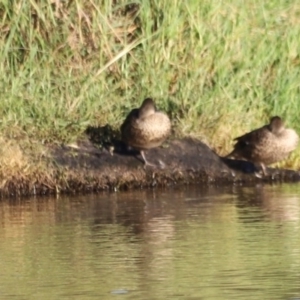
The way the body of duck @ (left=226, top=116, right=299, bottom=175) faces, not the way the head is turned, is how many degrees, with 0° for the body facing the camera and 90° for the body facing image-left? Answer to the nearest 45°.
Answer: approximately 270°

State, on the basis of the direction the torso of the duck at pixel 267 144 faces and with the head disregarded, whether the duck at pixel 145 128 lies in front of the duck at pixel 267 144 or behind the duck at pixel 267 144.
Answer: behind
